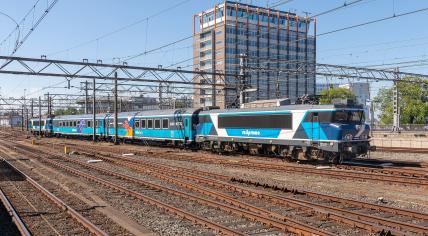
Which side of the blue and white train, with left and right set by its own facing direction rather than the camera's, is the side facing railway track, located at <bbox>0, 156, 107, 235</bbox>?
right

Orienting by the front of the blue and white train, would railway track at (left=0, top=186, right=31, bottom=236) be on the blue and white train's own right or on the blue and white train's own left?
on the blue and white train's own right

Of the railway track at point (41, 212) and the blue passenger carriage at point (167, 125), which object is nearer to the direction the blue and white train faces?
the railway track

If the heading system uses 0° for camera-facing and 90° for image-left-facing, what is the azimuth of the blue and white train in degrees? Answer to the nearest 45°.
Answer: approximately 315°

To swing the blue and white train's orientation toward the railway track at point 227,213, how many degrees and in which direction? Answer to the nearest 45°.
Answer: approximately 45° to its right
